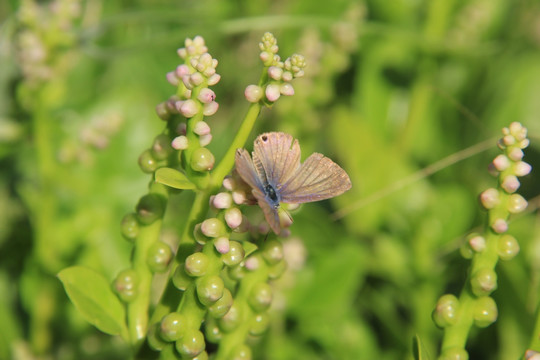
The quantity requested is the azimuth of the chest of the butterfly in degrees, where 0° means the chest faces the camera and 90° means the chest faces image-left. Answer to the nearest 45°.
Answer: approximately 315°
